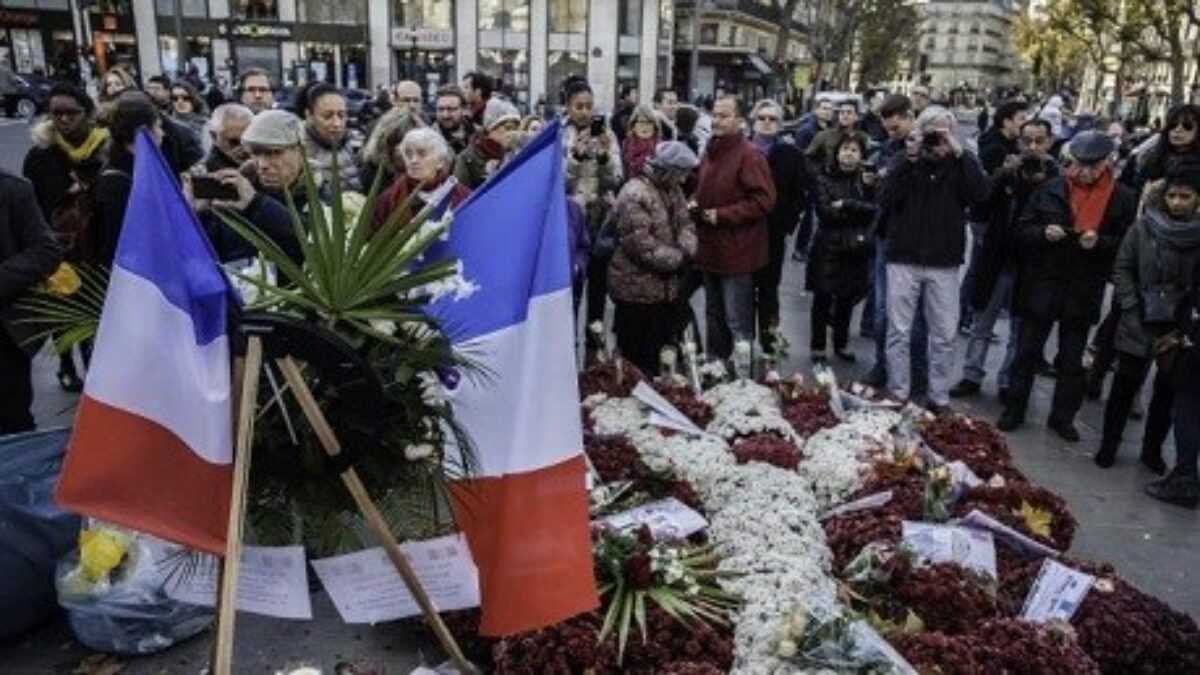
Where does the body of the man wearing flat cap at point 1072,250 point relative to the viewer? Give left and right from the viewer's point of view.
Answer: facing the viewer

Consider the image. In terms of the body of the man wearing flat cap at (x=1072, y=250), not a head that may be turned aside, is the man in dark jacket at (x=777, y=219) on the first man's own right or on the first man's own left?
on the first man's own right

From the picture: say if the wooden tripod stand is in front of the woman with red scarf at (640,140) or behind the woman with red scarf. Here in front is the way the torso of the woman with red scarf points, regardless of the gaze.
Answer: in front

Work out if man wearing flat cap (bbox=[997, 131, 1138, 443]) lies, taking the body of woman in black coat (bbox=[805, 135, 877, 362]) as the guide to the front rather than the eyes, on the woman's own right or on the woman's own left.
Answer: on the woman's own left

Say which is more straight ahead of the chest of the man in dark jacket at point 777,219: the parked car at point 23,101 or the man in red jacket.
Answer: the man in red jacket

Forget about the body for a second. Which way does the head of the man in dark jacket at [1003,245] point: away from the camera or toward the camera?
toward the camera

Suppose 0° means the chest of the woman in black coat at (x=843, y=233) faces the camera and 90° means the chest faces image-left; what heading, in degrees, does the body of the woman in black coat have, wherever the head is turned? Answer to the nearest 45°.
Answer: approximately 0°

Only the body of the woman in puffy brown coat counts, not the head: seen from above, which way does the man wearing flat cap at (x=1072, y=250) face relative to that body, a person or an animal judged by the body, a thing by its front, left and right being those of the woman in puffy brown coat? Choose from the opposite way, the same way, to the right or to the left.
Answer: to the right

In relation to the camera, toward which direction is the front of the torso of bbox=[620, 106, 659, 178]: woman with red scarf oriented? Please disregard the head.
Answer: toward the camera

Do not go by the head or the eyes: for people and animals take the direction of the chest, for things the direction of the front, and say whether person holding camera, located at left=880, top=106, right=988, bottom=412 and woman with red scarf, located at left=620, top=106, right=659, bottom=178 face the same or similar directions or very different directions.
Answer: same or similar directions

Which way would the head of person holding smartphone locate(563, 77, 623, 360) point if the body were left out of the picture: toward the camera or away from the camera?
toward the camera

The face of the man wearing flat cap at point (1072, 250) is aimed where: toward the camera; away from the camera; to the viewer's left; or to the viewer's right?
toward the camera

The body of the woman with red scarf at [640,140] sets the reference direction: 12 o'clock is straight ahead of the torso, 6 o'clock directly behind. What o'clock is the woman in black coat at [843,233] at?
The woman in black coat is roughly at 10 o'clock from the woman with red scarf.

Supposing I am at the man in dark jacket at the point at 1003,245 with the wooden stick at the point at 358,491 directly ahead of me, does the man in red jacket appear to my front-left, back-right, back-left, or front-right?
front-right

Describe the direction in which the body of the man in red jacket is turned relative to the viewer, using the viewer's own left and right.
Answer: facing the viewer and to the left of the viewer

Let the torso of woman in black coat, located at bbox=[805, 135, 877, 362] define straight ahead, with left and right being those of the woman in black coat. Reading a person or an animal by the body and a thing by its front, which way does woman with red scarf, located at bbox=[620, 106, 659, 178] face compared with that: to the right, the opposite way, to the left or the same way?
the same way

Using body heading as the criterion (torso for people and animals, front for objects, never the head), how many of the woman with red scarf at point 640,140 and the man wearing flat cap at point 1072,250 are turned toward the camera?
2

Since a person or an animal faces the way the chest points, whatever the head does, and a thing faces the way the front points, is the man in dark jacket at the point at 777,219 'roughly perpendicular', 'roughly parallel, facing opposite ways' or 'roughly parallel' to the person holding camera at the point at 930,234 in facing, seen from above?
roughly parallel

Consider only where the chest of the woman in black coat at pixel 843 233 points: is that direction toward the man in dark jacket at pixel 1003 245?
no

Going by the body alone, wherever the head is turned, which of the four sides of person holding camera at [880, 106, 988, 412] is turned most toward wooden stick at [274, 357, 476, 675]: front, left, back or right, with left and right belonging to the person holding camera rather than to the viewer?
front
